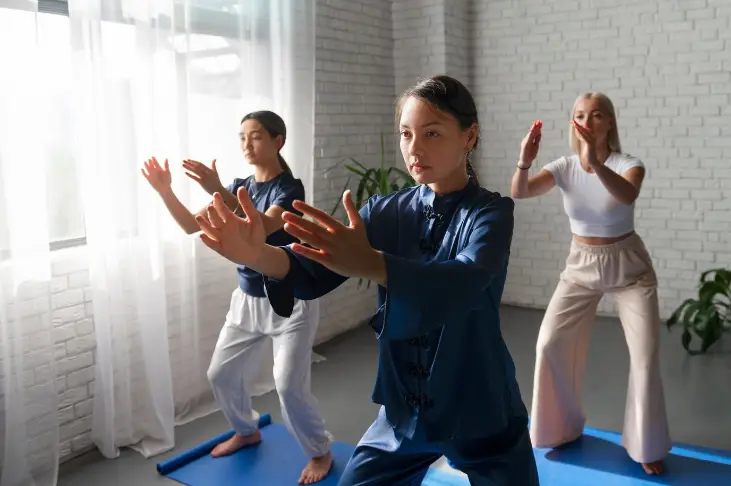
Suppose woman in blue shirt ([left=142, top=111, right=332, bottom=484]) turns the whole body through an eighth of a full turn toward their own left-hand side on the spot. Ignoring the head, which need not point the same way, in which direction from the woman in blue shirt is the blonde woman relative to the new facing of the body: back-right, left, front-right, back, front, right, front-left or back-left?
left

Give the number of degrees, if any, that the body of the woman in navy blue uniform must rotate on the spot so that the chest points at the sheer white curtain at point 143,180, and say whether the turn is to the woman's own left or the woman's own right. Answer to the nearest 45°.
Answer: approximately 90° to the woman's own right

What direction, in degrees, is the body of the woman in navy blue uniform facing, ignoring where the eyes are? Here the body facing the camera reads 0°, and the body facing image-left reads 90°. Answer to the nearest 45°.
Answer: approximately 45°

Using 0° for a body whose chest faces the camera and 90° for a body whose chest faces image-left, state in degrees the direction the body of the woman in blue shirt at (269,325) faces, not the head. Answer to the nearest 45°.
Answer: approximately 45°

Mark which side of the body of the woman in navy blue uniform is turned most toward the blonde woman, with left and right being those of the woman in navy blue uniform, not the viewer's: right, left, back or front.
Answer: back
